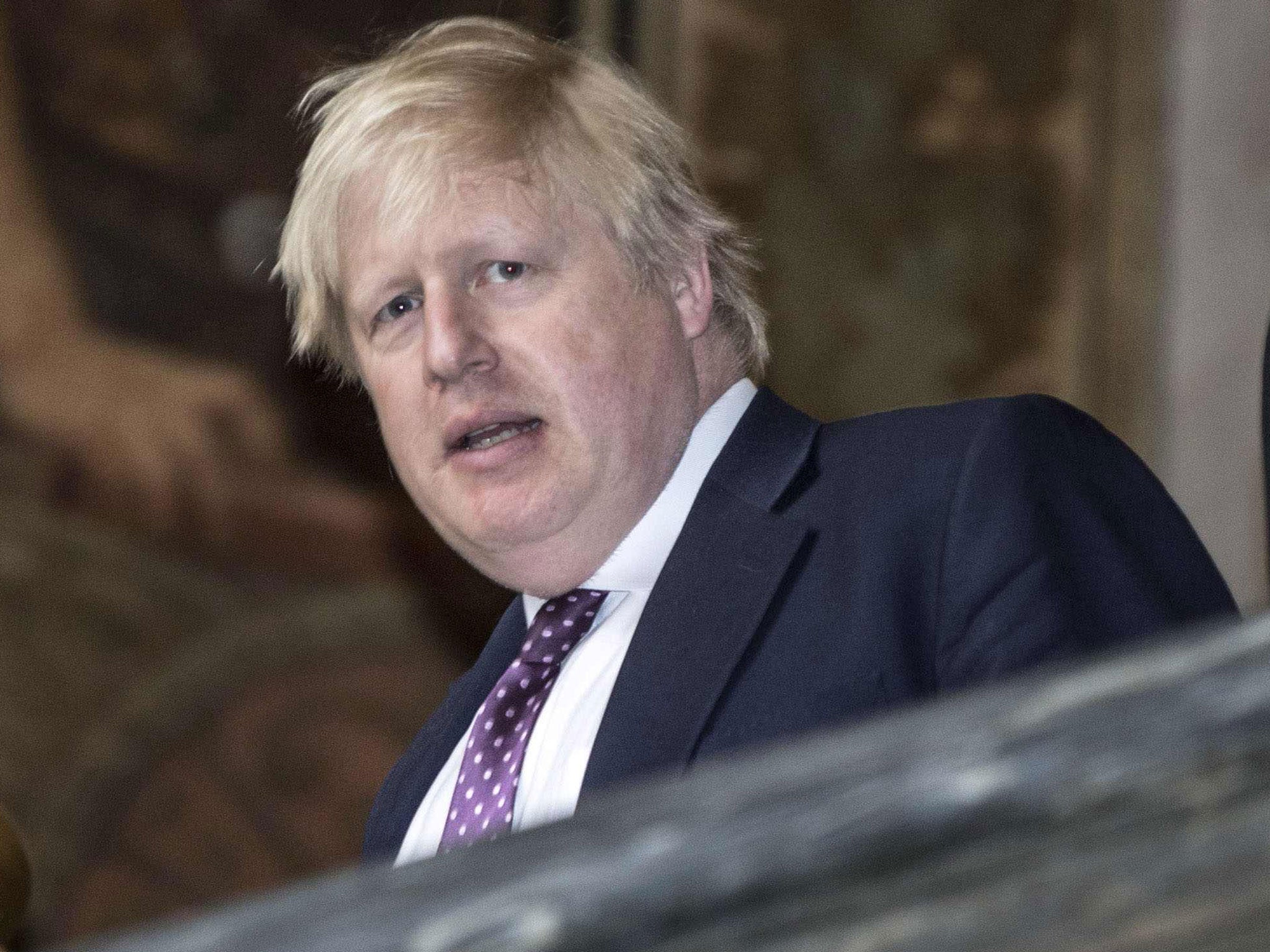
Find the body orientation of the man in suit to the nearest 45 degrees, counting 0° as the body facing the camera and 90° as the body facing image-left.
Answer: approximately 45°
